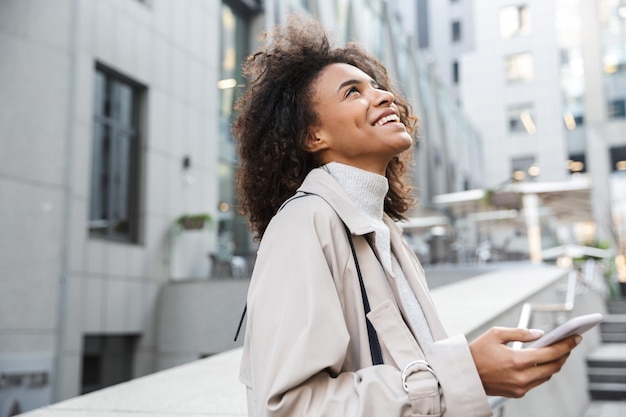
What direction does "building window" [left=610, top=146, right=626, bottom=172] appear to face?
toward the camera

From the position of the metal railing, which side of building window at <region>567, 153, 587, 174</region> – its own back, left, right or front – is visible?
front

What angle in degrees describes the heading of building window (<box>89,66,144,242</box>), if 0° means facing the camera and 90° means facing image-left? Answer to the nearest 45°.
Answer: approximately 315°

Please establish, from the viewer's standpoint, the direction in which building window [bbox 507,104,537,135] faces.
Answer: facing the viewer

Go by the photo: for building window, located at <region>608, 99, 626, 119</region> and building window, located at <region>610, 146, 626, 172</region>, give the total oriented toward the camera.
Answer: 2

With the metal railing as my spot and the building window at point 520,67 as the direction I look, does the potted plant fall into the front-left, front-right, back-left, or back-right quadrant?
front-left

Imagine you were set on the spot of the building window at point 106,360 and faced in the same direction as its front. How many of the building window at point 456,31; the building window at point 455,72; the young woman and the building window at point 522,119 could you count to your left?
3

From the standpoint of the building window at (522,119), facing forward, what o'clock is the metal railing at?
The metal railing is roughly at 12 o'clock from the building window.

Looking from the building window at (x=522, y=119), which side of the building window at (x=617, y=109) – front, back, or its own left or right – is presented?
right

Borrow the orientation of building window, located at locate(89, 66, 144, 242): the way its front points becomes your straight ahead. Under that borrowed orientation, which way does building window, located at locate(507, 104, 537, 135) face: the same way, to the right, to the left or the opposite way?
to the right

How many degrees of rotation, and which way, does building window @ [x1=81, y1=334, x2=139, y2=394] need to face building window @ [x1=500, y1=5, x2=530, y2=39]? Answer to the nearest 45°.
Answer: approximately 90° to its left

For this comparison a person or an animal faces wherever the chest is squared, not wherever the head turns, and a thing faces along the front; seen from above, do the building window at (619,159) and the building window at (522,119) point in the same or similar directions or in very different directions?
same or similar directions

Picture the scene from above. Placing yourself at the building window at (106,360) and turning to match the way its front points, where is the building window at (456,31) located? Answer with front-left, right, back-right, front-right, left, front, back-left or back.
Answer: left

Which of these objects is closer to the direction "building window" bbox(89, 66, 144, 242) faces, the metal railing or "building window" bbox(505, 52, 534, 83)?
the metal railing

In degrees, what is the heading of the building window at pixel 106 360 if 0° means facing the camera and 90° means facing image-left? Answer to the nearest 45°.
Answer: approximately 315°
